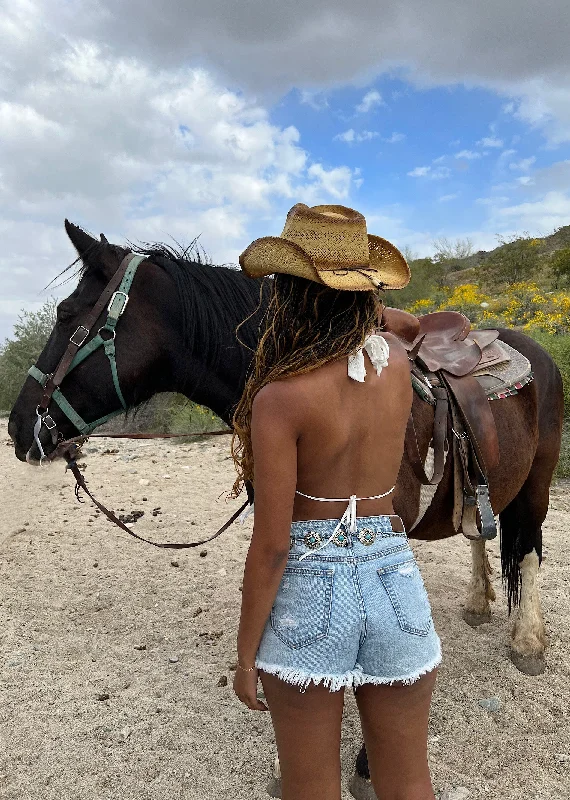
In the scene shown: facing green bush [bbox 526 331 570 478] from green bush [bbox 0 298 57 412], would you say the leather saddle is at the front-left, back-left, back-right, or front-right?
front-right

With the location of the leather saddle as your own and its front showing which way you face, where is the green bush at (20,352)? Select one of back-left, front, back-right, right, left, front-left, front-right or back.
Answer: front-right

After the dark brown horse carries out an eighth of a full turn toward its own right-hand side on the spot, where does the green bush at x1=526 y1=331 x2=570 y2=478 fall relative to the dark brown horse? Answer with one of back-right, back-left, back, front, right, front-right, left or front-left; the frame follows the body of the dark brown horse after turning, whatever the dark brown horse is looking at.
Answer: back-right

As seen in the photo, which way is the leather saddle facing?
to the viewer's left
